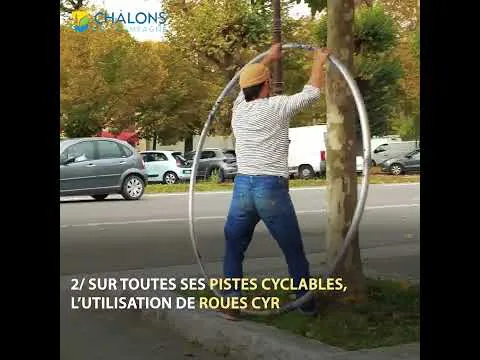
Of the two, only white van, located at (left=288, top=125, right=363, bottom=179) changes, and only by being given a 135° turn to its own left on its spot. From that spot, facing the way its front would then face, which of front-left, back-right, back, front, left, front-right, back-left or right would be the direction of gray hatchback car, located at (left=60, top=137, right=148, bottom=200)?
front-right

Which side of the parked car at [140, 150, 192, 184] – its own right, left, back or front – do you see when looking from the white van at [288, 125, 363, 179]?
back

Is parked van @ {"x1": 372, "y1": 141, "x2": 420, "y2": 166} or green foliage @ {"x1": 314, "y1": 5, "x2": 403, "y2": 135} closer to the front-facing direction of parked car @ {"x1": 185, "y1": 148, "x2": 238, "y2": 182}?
the parked van

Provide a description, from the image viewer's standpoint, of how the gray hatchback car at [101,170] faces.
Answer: facing to the left of the viewer
